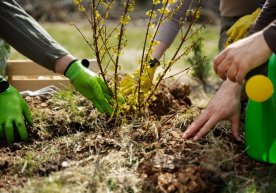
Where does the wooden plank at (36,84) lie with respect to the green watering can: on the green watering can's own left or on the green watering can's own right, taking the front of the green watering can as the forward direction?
on the green watering can's own right

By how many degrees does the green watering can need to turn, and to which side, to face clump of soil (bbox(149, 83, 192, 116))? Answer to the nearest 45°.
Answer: approximately 90° to its right

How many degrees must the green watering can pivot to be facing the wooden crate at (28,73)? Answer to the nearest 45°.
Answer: approximately 90° to its right

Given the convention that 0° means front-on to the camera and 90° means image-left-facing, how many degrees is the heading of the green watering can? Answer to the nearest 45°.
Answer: approximately 45°
